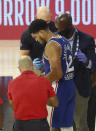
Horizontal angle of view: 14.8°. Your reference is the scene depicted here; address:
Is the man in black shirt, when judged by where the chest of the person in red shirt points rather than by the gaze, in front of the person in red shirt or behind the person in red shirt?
in front

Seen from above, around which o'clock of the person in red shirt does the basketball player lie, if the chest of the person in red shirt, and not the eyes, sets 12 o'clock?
The basketball player is roughly at 1 o'clock from the person in red shirt.

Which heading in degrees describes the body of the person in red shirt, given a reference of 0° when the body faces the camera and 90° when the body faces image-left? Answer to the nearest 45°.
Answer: approximately 180°
